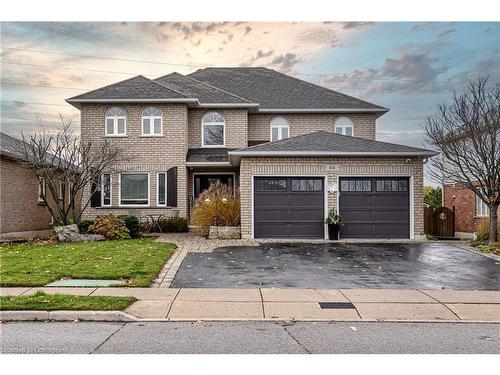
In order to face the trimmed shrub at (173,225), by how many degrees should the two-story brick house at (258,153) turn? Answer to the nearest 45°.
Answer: approximately 90° to its right

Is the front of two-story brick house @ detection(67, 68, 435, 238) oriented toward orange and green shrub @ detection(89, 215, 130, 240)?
no

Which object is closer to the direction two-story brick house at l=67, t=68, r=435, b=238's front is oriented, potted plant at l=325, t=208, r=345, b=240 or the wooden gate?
the potted plant

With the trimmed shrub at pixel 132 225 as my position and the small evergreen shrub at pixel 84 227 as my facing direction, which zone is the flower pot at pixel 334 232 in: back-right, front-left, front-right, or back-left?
back-left

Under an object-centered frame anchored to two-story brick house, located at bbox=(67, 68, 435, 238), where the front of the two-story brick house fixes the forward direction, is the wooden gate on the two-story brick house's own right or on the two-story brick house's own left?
on the two-story brick house's own left

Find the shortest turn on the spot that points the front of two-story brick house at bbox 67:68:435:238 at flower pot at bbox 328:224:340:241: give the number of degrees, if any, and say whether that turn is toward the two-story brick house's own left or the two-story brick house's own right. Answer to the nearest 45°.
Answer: approximately 45° to the two-story brick house's own left

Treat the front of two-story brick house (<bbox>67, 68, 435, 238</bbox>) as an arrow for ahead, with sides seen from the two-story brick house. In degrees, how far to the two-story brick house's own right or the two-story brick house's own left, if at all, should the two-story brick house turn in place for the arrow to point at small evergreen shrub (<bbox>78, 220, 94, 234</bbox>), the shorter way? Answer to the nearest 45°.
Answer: approximately 45° to the two-story brick house's own right

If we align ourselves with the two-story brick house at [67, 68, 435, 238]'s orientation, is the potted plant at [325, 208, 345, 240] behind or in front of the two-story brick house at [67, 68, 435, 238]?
in front

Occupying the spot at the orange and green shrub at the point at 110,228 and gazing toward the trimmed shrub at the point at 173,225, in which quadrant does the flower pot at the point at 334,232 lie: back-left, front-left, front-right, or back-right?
front-right

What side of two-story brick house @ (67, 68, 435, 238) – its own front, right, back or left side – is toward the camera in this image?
front
